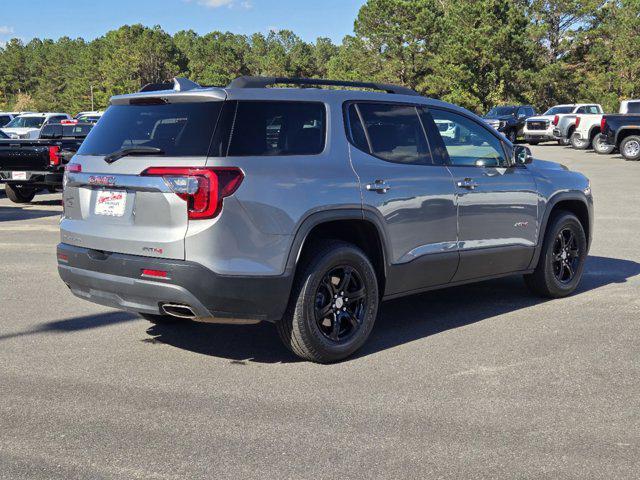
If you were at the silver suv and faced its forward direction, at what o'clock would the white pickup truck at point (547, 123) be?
The white pickup truck is roughly at 11 o'clock from the silver suv.

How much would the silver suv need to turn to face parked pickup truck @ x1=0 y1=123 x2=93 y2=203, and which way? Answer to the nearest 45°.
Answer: approximately 90° to its left

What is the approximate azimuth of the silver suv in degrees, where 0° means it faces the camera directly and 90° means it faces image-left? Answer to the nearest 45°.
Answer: approximately 225°

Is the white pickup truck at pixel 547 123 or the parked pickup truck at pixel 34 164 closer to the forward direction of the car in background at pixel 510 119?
the parked pickup truck

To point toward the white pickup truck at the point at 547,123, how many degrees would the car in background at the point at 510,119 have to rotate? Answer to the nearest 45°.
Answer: approximately 90° to its left

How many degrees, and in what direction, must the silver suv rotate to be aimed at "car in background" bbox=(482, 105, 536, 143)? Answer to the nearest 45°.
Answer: approximately 45° to its left

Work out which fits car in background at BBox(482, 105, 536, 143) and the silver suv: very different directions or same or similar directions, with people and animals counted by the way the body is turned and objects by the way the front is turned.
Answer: very different directions
